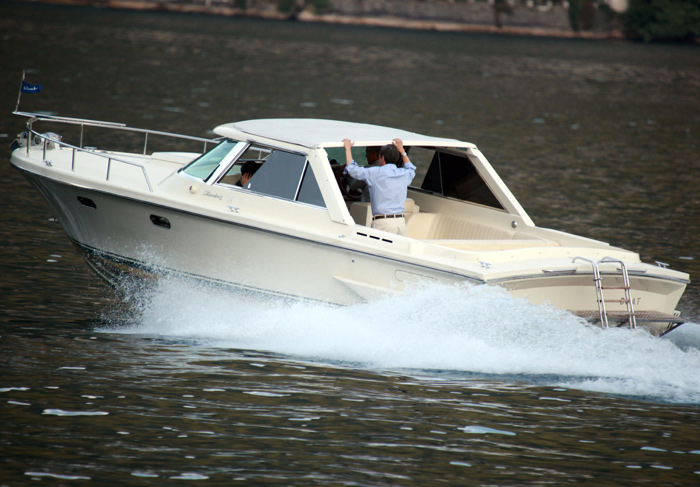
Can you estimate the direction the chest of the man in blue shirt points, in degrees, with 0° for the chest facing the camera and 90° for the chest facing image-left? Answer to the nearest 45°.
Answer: approximately 135°

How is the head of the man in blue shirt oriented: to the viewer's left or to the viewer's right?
to the viewer's left

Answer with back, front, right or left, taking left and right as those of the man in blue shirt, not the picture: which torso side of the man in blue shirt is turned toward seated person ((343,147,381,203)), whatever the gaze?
front

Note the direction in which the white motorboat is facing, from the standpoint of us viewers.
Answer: facing away from the viewer and to the left of the viewer
